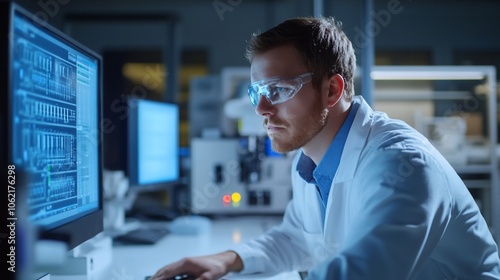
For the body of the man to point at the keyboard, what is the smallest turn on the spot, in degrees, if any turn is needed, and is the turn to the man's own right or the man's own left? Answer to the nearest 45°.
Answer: approximately 45° to the man's own right

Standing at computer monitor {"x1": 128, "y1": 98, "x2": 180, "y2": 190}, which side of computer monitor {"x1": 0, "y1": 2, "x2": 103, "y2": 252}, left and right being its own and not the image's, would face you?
left

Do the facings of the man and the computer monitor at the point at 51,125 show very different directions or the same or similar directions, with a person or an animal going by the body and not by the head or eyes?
very different directions

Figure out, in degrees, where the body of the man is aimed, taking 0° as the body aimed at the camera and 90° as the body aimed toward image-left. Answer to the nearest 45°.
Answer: approximately 90°

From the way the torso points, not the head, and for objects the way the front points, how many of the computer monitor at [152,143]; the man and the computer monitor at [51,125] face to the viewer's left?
1

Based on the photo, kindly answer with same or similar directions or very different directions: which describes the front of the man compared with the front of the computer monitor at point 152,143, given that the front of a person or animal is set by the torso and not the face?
very different directions

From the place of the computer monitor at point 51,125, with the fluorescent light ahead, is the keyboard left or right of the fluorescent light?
left

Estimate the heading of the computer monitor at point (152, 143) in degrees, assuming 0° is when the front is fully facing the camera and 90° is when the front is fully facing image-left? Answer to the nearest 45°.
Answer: approximately 315°

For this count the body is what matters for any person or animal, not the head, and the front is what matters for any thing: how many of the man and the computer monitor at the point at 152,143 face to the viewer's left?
1

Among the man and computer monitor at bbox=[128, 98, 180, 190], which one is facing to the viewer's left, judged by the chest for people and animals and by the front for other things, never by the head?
the man

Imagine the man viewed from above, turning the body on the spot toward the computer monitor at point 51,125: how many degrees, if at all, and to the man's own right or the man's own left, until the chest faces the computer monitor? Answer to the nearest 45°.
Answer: approximately 45° to the man's own left

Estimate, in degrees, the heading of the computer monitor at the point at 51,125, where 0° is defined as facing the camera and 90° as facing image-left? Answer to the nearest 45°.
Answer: approximately 315°
